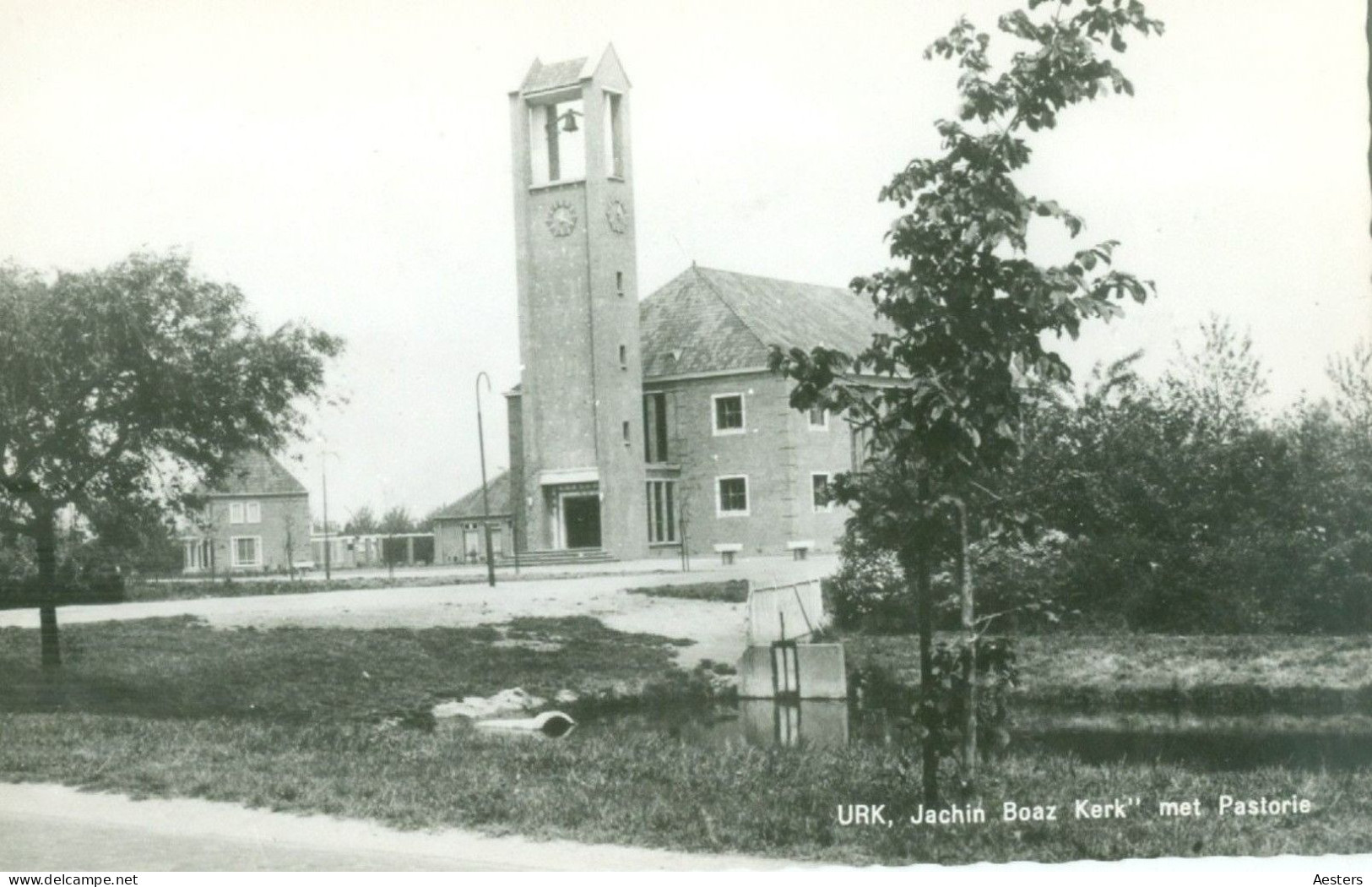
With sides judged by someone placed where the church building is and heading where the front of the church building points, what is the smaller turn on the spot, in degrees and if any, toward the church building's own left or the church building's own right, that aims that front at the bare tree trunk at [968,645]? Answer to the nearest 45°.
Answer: approximately 45° to the church building's own left

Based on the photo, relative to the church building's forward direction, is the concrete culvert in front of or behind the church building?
in front

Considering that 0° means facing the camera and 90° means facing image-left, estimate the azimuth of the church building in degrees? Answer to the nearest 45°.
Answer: approximately 45°

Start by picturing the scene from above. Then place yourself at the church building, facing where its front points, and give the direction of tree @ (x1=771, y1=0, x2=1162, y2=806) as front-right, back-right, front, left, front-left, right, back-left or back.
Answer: front-left

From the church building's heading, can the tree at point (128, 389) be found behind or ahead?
ahead
